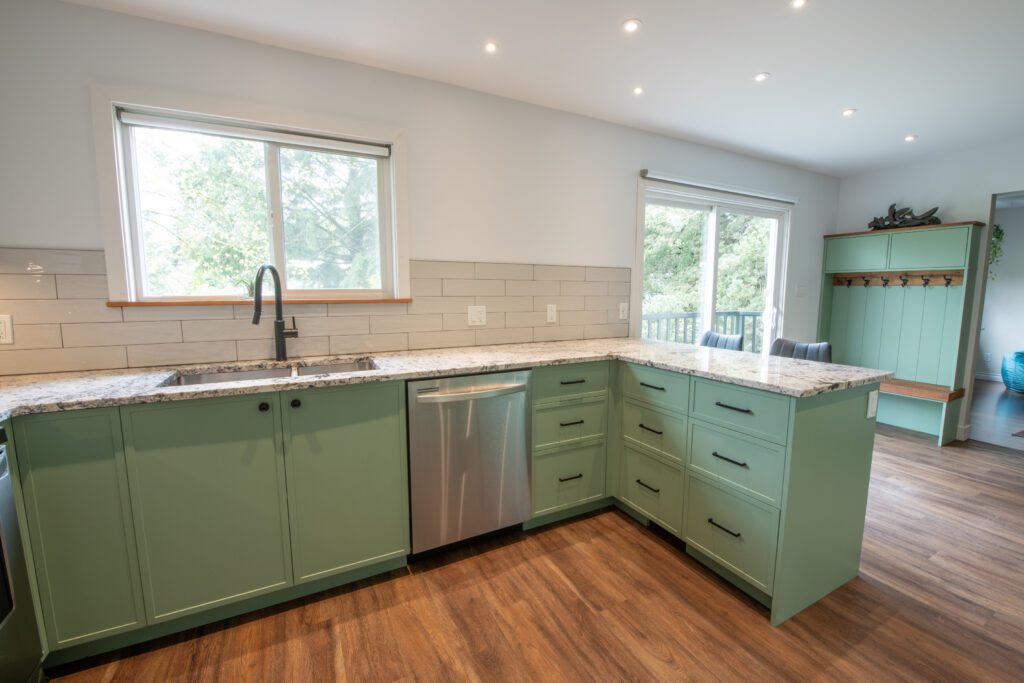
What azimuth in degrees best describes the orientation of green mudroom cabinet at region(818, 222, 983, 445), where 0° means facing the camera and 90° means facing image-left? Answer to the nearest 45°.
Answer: approximately 45°

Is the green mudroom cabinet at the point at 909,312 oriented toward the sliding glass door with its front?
yes

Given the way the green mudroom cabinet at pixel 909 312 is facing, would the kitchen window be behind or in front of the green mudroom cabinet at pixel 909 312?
in front
